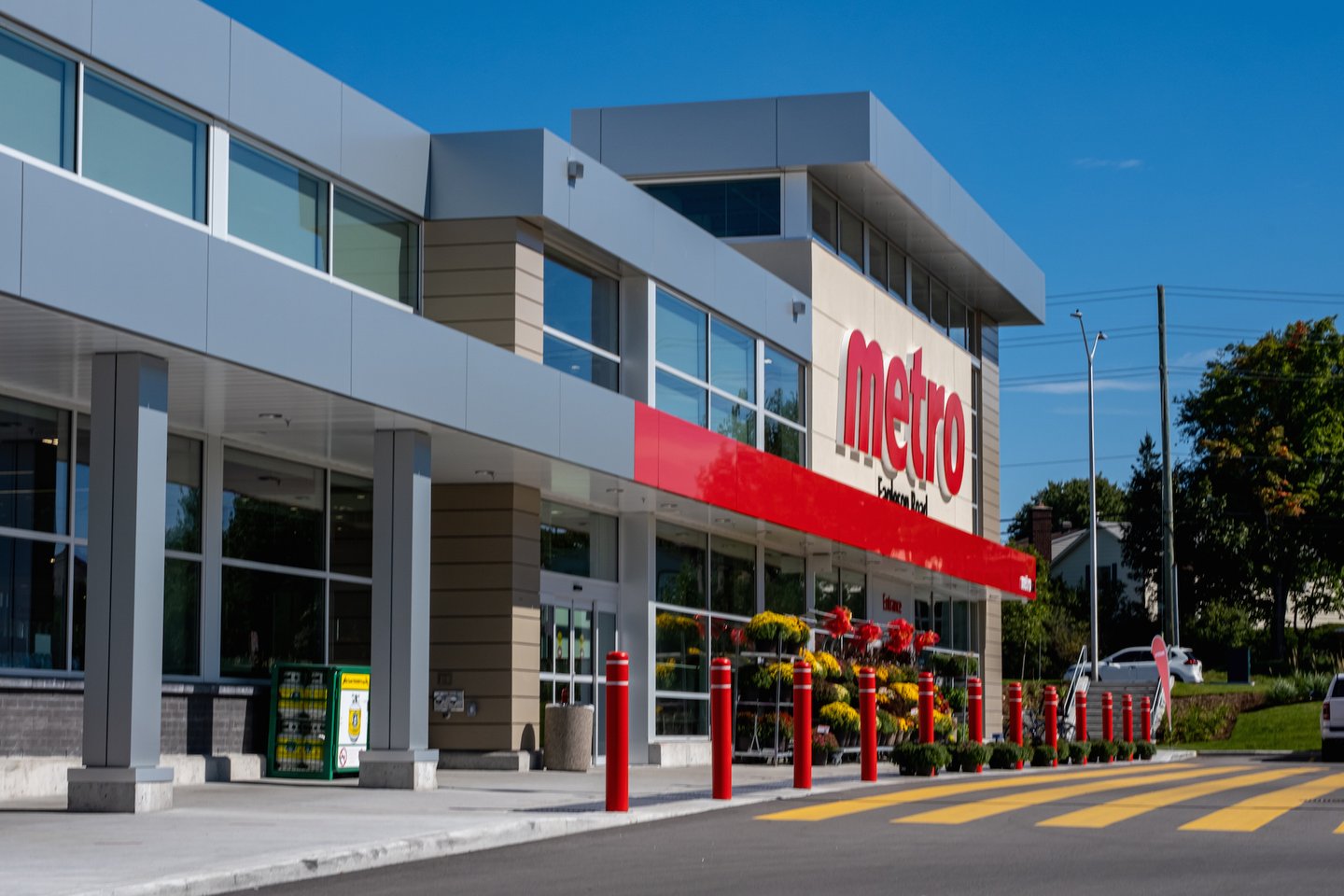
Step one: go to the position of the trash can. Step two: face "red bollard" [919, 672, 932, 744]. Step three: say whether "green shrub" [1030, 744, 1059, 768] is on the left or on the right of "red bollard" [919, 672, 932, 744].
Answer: left

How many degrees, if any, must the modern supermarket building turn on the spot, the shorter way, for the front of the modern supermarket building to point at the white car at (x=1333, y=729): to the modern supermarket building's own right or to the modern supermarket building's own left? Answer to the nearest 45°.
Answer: approximately 90° to the modern supermarket building's own left

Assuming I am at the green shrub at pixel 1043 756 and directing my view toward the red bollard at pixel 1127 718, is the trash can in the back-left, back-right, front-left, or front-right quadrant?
back-left

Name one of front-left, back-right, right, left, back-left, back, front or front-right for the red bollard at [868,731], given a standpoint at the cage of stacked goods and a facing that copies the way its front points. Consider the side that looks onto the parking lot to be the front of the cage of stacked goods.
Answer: front-left

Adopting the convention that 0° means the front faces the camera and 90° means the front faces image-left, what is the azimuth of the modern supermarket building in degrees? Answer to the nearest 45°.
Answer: approximately 315°

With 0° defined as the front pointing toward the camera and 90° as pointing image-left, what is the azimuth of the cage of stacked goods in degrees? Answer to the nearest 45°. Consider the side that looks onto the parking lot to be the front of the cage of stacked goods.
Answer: approximately 315°

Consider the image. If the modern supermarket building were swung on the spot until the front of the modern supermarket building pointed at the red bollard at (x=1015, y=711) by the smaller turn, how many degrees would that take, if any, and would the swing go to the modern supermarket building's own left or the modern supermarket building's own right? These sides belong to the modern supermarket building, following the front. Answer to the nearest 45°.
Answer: approximately 90° to the modern supermarket building's own left
